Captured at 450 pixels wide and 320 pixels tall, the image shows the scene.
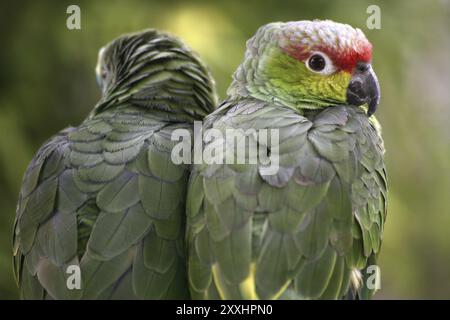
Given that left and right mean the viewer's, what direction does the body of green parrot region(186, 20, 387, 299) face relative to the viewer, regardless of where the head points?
facing away from the viewer and to the right of the viewer

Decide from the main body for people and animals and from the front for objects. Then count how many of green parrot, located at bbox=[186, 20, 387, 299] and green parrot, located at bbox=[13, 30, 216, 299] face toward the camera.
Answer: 0

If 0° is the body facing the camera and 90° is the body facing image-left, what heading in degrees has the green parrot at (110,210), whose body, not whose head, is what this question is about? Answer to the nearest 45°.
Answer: approximately 180°
